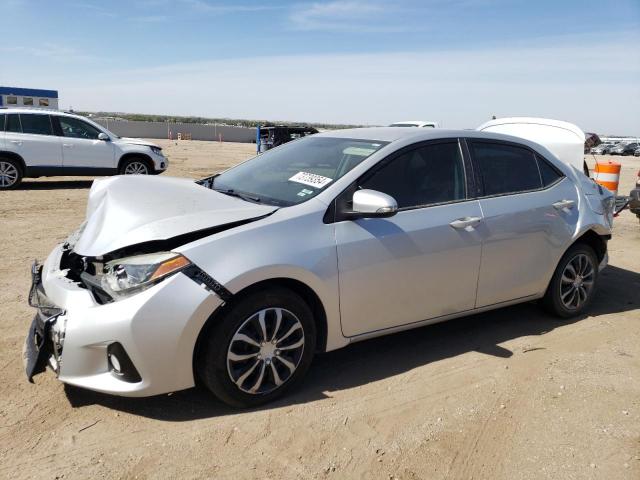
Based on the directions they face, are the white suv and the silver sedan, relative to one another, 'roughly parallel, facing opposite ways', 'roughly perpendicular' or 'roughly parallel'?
roughly parallel, facing opposite ways

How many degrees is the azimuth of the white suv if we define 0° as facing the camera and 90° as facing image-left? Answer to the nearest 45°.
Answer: approximately 270°

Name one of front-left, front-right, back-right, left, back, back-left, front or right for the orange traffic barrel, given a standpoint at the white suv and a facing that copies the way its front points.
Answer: front-right

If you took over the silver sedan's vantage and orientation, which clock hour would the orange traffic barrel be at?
The orange traffic barrel is roughly at 6 o'clock from the silver sedan.

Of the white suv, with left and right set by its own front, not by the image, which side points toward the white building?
left

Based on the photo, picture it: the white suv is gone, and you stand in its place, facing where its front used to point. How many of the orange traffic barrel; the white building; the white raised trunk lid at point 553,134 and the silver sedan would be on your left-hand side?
1

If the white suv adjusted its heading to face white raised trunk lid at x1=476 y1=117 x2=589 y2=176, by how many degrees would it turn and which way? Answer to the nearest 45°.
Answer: approximately 45° to its right

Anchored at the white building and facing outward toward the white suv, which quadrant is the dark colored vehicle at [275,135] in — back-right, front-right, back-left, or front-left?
front-left

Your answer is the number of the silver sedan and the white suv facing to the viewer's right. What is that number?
1

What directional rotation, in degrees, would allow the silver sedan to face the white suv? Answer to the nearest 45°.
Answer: approximately 90° to its right

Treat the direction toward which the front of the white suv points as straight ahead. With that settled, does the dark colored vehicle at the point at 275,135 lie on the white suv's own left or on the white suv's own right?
on the white suv's own left

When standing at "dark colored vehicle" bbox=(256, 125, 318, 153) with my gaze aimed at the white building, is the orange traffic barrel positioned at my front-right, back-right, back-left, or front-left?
back-left

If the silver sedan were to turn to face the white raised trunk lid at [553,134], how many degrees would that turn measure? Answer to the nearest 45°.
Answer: approximately 180°

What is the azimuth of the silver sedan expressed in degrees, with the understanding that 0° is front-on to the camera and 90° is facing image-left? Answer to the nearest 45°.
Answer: approximately 45°
